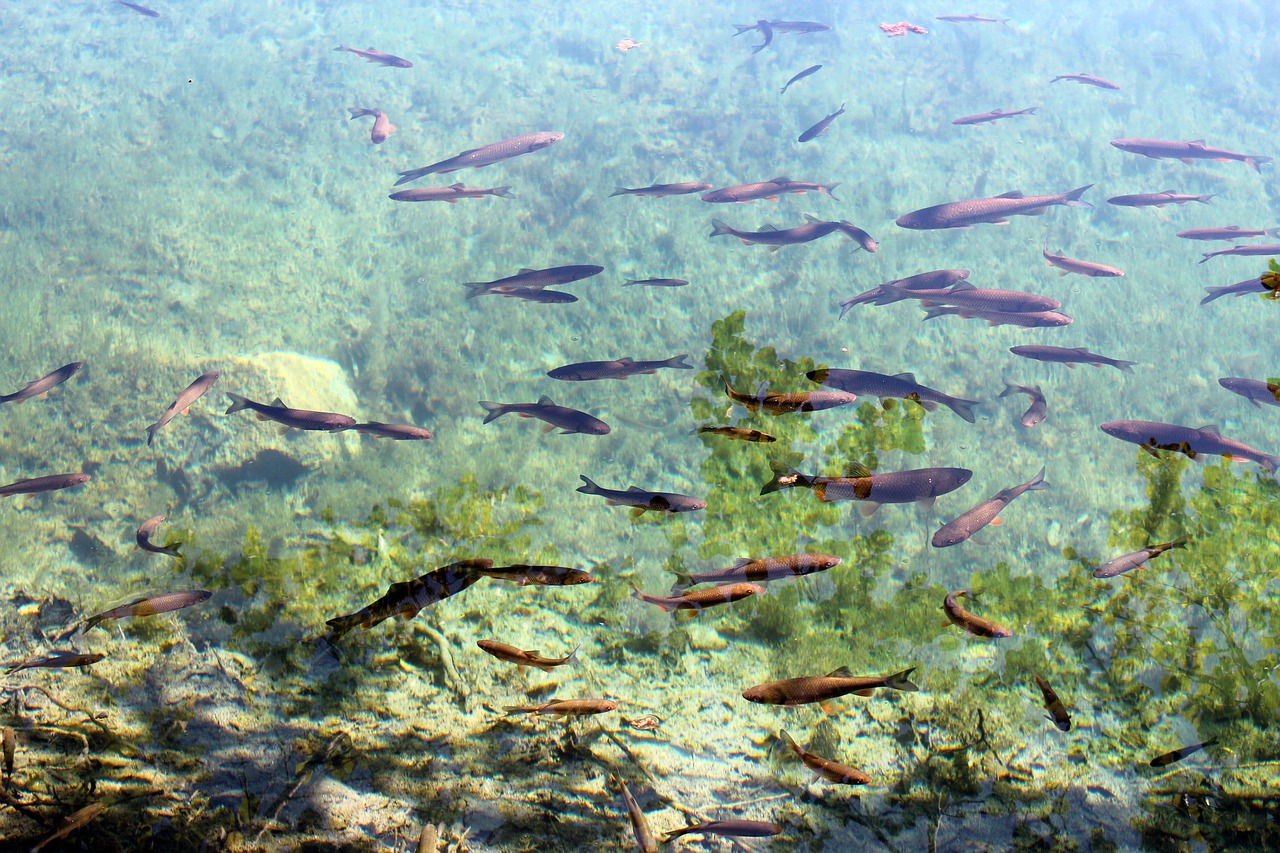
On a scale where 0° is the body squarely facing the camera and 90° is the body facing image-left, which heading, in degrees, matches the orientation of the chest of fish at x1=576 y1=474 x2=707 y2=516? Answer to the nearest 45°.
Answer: approximately 270°

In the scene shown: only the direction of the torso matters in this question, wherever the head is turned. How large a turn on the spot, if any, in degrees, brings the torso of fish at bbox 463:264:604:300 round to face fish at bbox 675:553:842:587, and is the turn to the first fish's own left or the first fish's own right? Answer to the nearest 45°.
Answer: approximately 90° to the first fish's own right

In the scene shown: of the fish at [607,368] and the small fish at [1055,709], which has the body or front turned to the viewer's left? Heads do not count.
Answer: the fish

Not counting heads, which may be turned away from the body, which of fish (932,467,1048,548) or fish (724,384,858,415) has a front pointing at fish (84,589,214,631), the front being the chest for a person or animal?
fish (932,467,1048,548)

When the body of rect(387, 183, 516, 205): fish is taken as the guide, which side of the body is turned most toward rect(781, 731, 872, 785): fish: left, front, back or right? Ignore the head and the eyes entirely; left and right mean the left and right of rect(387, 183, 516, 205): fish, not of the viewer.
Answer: left

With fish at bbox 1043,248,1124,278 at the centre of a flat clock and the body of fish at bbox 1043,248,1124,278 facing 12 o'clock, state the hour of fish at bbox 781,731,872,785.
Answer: fish at bbox 781,731,872,785 is roughly at 3 o'clock from fish at bbox 1043,248,1124,278.

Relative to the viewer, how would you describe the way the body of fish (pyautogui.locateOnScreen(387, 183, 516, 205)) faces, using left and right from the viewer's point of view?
facing to the left of the viewer

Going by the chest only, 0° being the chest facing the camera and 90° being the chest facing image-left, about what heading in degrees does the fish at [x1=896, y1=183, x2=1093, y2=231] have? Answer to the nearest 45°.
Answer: approximately 90°

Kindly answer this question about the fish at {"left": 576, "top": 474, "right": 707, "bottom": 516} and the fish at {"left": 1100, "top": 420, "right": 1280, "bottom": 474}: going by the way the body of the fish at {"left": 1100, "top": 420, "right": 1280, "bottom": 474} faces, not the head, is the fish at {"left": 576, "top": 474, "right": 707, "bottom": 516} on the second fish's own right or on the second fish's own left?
on the second fish's own left

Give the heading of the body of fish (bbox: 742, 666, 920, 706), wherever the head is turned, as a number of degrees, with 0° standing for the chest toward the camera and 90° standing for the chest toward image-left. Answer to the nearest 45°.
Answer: approximately 90°

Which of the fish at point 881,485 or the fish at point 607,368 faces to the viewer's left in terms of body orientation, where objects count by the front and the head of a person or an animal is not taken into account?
the fish at point 607,368

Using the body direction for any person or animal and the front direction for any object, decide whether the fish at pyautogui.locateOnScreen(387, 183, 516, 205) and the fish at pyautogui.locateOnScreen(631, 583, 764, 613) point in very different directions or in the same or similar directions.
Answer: very different directions

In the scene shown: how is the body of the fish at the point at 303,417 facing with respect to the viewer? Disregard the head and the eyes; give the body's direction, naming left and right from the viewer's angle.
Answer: facing to the right of the viewer

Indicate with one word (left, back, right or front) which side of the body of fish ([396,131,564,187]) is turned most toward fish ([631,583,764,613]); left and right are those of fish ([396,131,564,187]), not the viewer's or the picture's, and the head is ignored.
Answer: right

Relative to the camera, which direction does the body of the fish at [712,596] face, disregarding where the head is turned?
to the viewer's right
